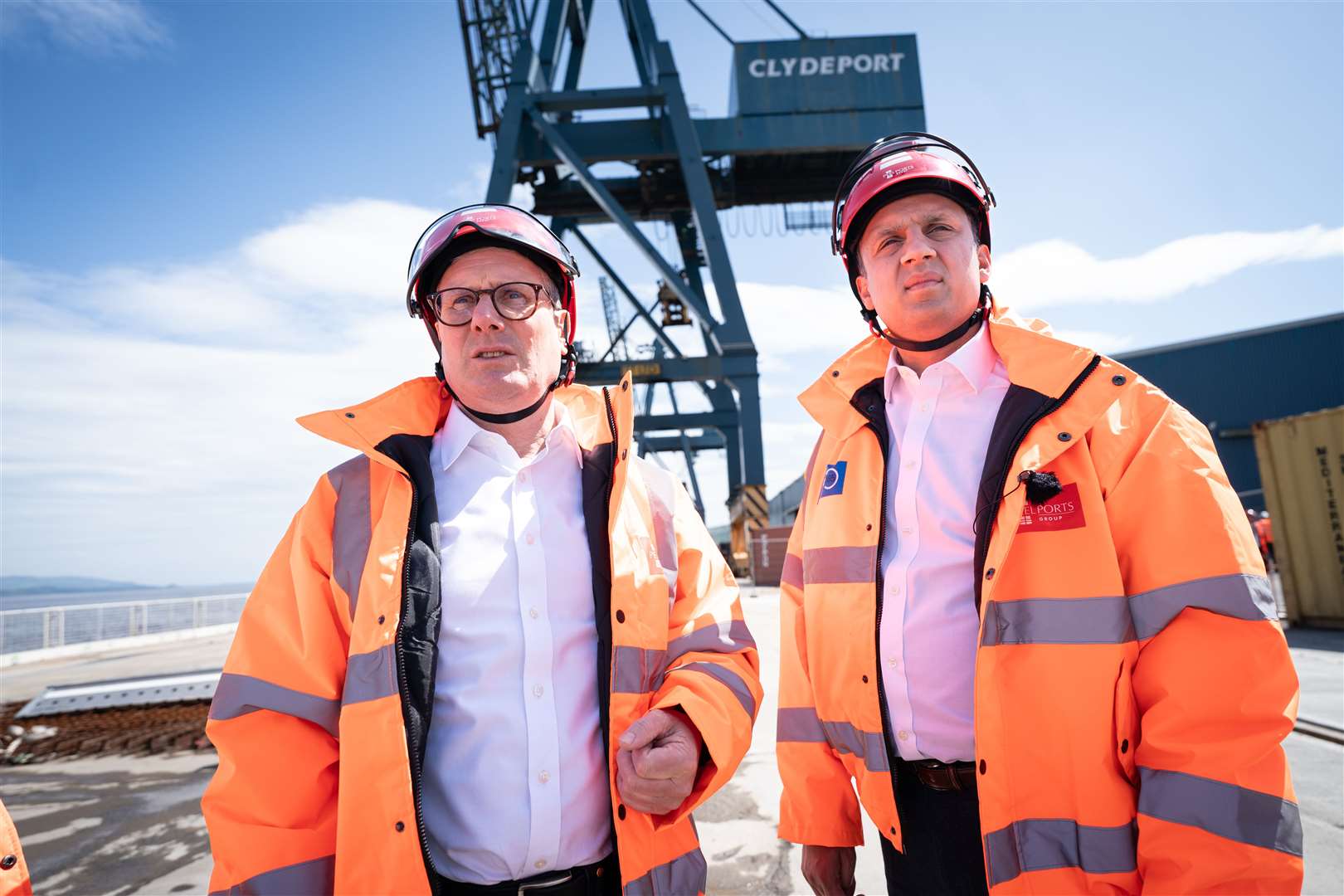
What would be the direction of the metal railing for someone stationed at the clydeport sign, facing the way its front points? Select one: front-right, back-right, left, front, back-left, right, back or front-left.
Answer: right

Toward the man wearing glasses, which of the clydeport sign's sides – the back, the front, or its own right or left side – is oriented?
front

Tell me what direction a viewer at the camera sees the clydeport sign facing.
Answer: facing the viewer

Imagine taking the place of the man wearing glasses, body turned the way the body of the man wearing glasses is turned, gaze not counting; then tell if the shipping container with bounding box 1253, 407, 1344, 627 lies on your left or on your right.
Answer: on your left

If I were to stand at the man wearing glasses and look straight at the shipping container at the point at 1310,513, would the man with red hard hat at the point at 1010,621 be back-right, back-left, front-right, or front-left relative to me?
front-right

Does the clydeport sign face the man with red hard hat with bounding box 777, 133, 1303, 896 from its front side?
yes

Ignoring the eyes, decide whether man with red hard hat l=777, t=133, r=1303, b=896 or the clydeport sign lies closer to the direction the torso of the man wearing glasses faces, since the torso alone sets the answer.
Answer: the man with red hard hat

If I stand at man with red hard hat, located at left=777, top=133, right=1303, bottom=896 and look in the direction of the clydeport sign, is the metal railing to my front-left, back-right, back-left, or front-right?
front-left

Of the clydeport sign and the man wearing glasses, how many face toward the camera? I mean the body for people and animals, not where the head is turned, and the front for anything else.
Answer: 2
